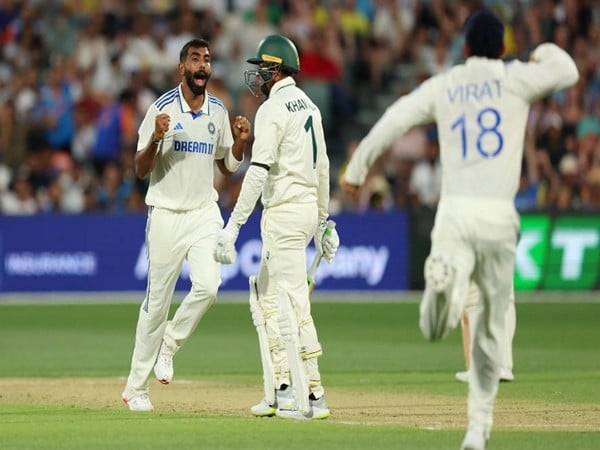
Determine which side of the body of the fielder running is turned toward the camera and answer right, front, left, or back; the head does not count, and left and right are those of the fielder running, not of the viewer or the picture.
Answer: back

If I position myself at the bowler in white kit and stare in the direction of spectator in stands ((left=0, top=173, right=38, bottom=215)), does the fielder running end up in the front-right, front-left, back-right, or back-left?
back-right

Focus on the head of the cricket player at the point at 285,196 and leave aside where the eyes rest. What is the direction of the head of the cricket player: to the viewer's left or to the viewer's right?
to the viewer's left

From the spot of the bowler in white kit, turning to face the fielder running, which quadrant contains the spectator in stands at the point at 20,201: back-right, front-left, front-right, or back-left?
back-left

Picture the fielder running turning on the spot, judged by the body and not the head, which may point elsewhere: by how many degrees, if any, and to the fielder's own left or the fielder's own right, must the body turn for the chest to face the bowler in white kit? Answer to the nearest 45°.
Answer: approximately 45° to the fielder's own left
